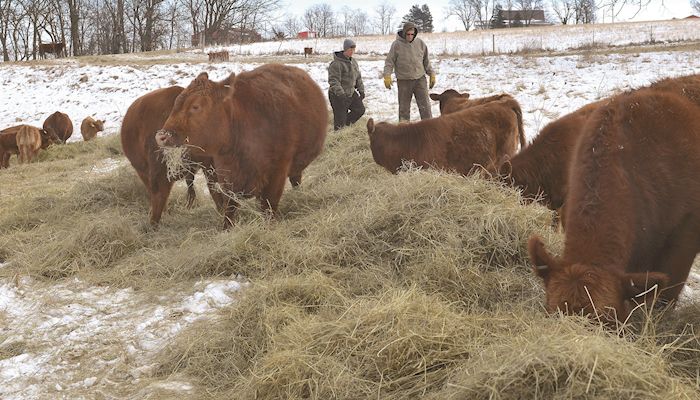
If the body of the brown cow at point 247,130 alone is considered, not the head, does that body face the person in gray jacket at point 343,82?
no

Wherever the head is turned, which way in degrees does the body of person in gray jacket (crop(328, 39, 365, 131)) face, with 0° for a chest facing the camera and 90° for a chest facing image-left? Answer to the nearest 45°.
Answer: approximately 315°

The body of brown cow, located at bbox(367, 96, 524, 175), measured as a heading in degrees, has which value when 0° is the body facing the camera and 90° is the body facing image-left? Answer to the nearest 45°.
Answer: approximately 90°

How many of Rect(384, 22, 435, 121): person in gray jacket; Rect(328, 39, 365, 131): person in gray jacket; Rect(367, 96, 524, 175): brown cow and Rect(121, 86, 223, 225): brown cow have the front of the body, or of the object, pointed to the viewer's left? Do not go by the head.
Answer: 1

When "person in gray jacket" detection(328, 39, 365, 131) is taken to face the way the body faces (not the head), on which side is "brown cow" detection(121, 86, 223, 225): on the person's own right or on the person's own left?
on the person's own right

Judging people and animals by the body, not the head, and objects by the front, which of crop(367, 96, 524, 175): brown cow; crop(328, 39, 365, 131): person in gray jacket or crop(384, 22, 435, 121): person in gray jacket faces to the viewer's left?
the brown cow

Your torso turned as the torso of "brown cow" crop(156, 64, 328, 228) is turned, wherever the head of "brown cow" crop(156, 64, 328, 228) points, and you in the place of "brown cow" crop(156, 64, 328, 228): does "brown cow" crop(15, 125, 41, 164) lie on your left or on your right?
on your right

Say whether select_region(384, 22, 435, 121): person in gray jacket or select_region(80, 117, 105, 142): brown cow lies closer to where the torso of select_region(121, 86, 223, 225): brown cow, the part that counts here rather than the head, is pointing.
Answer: the person in gray jacket

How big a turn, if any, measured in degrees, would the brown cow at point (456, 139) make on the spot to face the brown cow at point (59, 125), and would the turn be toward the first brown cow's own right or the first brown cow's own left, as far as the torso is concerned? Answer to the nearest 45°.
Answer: approximately 45° to the first brown cow's own right

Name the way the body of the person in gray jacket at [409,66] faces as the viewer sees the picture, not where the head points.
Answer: toward the camera

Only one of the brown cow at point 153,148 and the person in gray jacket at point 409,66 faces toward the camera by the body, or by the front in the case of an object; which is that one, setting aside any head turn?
the person in gray jacket

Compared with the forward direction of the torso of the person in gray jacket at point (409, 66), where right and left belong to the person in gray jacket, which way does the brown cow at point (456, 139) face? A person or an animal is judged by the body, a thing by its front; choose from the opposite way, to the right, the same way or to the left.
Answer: to the right

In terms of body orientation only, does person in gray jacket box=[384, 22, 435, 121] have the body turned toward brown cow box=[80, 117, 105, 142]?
no

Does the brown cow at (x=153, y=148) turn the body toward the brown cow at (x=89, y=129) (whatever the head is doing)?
no
